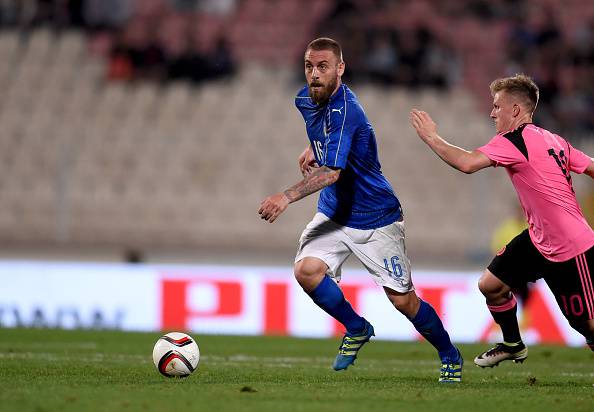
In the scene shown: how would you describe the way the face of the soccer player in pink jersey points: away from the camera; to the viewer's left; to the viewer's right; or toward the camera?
to the viewer's left

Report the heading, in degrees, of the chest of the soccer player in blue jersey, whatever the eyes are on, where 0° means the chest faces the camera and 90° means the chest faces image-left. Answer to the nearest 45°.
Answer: approximately 45°

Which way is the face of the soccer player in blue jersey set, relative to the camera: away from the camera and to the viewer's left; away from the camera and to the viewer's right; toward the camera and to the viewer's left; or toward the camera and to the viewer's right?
toward the camera and to the viewer's left
